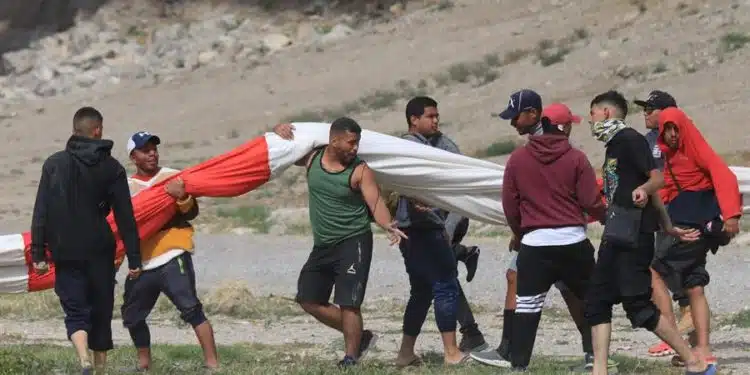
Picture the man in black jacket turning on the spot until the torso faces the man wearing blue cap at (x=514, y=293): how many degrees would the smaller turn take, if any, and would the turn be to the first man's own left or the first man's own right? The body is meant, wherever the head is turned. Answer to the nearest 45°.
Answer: approximately 90° to the first man's own right

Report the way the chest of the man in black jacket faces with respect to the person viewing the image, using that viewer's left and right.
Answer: facing away from the viewer

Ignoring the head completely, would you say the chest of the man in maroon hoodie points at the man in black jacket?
no

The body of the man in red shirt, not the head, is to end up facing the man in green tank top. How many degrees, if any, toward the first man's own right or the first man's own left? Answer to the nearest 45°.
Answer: approximately 45° to the first man's own right

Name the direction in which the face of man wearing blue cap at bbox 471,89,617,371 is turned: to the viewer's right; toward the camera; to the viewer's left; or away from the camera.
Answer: to the viewer's left

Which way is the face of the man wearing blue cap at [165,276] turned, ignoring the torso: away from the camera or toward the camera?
toward the camera

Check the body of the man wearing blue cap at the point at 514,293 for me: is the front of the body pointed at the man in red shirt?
no

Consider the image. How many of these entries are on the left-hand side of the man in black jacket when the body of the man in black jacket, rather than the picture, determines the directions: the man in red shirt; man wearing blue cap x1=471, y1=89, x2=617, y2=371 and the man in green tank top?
0

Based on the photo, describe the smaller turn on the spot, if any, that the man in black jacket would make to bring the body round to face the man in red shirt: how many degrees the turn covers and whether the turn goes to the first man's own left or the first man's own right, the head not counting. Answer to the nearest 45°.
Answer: approximately 90° to the first man's own right

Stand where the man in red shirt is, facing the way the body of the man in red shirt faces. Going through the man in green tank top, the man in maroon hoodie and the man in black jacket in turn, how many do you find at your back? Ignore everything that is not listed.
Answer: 0

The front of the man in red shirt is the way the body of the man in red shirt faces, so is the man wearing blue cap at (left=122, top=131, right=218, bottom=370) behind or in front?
in front

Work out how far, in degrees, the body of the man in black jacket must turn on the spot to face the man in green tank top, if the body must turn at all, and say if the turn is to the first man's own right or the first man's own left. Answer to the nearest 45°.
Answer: approximately 90° to the first man's own right

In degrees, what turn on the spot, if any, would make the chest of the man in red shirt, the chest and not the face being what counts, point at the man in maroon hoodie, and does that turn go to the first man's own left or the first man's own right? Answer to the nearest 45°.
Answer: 0° — they already face them
